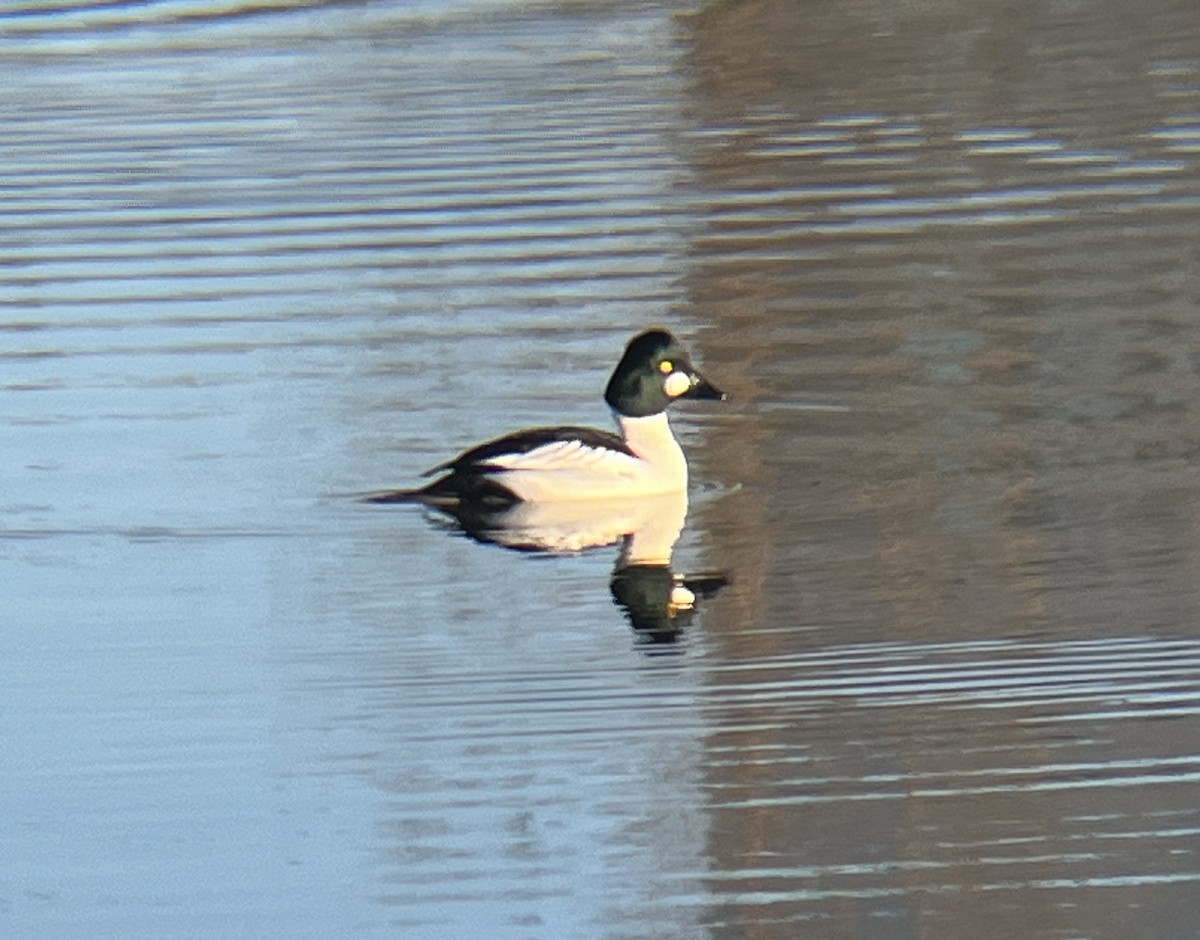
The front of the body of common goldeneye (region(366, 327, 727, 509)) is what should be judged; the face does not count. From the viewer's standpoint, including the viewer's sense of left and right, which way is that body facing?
facing to the right of the viewer
